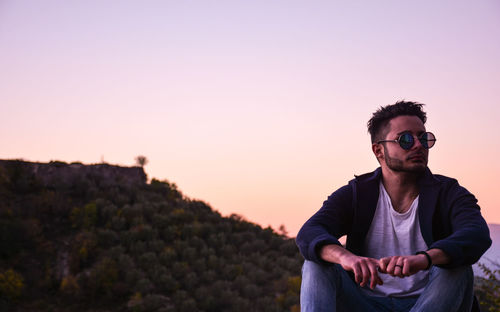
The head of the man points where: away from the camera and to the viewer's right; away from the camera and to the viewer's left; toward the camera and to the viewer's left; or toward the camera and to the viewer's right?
toward the camera and to the viewer's right

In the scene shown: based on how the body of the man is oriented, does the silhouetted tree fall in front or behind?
behind

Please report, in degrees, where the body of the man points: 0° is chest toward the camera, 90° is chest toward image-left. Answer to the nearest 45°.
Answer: approximately 0°
